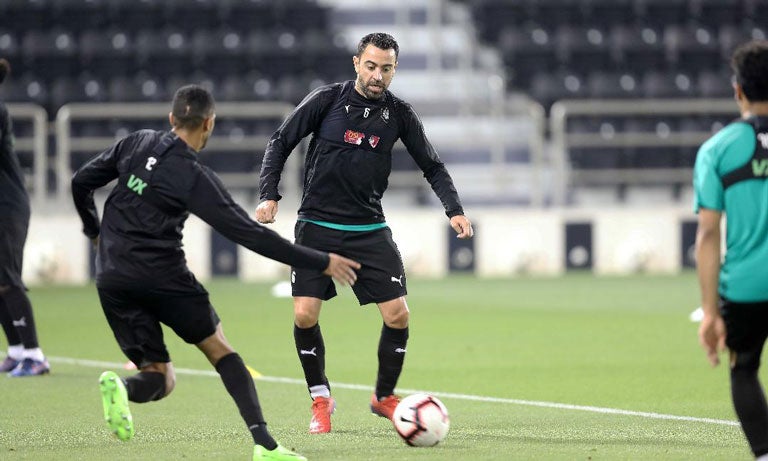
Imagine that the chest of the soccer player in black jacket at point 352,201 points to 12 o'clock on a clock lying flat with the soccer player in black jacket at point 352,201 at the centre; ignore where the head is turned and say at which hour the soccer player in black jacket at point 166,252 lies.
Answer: the soccer player in black jacket at point 166,252 is roughly at 1 o'clock from the soccer player in black jacket at point 352,201.

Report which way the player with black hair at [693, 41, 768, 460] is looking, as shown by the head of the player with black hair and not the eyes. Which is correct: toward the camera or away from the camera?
away from the camera

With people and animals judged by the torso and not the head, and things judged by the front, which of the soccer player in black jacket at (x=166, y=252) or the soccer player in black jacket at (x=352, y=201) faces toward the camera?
the soccer player in black jacket at (x=352, y=201)

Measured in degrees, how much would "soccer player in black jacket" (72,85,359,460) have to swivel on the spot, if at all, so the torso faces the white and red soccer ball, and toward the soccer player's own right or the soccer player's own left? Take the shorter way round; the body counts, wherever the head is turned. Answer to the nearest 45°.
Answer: approximately 45° to the soccer player's own right

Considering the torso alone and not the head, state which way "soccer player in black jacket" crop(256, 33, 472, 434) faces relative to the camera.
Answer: toward the camera

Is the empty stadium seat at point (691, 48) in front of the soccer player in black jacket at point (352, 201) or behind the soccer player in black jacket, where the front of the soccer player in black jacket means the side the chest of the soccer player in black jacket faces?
behind

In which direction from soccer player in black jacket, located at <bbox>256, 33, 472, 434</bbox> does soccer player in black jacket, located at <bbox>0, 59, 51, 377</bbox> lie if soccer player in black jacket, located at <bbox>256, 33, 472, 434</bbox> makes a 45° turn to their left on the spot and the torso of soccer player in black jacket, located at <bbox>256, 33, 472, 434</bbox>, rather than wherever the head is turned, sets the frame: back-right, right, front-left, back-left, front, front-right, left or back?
back

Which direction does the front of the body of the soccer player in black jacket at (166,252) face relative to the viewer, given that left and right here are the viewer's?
facing away from the viewer and to the right of the viewer

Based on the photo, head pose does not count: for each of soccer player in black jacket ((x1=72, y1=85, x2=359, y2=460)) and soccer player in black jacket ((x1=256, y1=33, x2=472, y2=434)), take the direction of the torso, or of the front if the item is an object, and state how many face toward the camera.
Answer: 1

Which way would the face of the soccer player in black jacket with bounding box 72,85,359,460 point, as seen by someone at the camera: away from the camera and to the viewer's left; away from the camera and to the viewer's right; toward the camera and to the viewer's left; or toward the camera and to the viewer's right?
away from the camera and to the viewer's right

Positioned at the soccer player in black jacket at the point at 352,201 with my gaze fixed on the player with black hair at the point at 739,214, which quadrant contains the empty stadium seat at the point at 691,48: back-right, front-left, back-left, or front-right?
back-left

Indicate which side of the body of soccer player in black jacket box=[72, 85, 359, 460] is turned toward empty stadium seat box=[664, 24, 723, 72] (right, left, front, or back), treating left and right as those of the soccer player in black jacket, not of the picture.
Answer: front
